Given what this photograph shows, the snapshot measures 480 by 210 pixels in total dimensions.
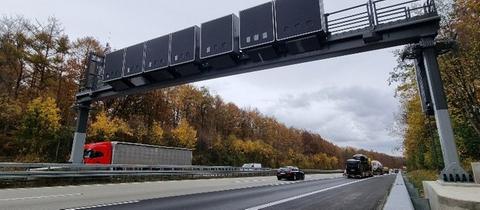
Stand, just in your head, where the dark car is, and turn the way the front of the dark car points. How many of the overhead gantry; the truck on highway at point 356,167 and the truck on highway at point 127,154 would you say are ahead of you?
1

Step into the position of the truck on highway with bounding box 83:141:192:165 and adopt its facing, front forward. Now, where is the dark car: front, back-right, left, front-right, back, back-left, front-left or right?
back-left

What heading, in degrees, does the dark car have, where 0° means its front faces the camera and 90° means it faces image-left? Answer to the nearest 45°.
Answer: approximately 225°

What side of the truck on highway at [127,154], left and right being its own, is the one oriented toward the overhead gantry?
left

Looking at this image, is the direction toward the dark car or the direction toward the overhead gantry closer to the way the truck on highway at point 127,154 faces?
the overhead gantry

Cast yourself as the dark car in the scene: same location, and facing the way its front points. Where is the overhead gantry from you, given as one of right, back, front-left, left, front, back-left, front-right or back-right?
back-right

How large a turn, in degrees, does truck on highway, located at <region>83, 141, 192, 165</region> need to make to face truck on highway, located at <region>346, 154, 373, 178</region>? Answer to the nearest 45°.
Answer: approximately 135° to its left
